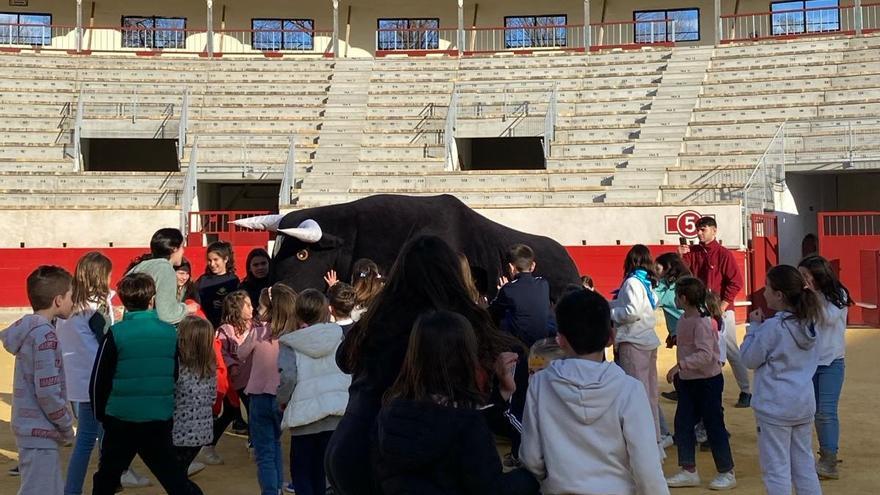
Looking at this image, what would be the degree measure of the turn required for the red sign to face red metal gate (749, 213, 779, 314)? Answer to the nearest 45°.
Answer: approximately 90° to its left

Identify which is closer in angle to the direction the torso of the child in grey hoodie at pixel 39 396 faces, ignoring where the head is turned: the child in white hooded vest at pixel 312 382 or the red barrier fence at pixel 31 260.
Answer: the child in white hooded vest

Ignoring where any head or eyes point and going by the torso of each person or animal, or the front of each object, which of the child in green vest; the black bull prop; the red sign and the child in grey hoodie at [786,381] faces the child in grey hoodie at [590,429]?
the red sign

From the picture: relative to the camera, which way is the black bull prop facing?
to the viewer's left

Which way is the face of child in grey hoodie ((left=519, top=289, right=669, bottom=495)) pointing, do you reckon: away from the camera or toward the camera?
away from the camera

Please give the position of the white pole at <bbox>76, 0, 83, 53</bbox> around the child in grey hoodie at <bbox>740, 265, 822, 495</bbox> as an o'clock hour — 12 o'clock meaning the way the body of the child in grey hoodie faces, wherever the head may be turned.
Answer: The white pole is roughly at 12 o'clock from the child in grey hoodie.

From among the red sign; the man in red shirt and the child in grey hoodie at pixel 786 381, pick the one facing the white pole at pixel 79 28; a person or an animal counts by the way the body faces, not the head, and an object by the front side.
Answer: the child in grey hoodie

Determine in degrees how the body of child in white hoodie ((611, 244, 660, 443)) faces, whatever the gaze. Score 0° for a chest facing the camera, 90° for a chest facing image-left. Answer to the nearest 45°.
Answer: approximately 90°

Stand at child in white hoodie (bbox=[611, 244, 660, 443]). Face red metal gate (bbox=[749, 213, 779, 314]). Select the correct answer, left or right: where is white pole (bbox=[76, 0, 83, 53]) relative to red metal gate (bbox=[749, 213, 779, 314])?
left

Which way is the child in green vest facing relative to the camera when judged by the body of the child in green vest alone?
away from the camera

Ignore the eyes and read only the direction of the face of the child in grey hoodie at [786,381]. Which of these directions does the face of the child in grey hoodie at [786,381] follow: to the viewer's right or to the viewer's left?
to the viewer's left

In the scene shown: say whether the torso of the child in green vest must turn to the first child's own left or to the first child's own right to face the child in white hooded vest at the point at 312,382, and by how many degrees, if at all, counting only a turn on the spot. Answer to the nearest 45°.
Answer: approximately 90° to the first child's own right

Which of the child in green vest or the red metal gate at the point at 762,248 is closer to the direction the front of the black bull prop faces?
the child in green vest

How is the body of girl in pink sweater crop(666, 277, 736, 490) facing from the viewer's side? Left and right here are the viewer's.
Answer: facing to the left of the viewer

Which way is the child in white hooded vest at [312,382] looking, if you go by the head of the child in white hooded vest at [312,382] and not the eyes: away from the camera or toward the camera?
away from the camera

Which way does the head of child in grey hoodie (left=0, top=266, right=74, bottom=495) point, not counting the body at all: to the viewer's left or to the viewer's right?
to the viewer's right

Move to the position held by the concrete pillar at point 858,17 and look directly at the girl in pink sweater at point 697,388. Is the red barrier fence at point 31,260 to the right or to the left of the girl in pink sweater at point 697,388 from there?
right

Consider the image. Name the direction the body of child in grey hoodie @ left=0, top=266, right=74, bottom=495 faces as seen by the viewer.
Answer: to the viewer's right
